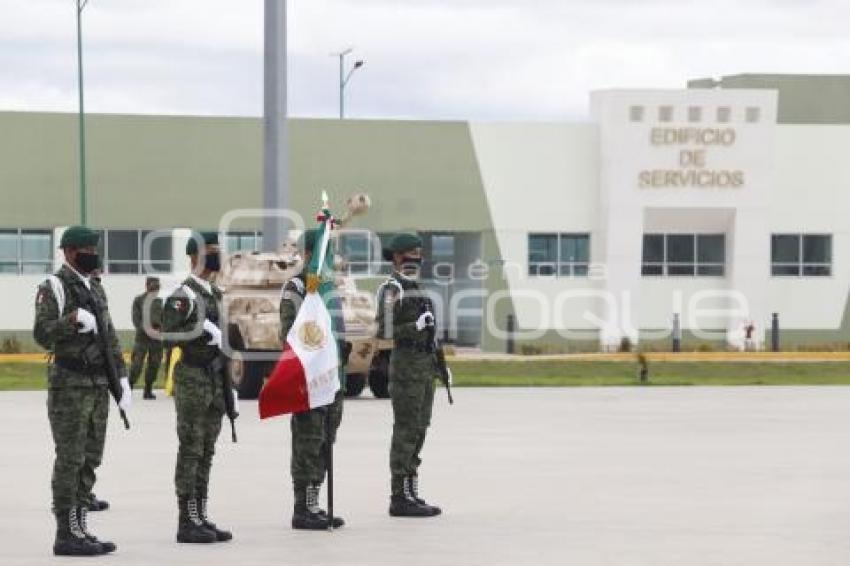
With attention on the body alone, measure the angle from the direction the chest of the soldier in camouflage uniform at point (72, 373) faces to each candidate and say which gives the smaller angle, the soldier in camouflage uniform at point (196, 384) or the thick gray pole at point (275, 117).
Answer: the soldier in camouflage uniform

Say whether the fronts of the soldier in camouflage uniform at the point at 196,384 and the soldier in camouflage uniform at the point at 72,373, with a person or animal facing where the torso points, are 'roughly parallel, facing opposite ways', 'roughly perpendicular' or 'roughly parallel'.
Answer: roughly parallel

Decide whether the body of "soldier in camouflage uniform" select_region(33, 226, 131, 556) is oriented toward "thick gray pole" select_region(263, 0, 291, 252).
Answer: no

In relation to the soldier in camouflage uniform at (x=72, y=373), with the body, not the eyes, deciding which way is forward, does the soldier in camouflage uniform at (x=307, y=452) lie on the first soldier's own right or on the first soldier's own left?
on the first soldier's own left

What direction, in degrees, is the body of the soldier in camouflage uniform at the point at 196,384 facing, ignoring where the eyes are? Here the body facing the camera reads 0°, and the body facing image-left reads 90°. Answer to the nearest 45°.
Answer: approximately 315°

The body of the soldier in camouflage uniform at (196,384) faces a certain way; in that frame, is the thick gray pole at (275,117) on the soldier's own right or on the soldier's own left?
on the soldier's own left

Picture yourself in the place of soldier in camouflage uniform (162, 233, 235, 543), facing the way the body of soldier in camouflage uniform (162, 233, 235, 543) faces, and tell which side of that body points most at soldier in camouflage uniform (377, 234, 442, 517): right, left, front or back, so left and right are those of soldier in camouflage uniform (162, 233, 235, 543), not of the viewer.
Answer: left

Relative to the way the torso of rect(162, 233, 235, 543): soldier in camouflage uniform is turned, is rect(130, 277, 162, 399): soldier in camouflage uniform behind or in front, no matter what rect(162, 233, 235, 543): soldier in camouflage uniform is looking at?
behind

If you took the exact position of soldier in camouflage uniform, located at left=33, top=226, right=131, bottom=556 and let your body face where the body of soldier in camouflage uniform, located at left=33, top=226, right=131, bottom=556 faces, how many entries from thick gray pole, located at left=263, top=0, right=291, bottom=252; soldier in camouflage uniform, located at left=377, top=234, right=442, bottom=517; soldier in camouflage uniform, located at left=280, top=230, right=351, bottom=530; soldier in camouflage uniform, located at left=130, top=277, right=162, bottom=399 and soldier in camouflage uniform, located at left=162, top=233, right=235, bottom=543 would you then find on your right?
0

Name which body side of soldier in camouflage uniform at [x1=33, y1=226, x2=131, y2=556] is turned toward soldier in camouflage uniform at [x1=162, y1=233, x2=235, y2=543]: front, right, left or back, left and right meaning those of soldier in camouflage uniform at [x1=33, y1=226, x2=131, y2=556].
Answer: left

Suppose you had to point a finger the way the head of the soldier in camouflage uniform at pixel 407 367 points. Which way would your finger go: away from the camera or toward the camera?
toward the camera

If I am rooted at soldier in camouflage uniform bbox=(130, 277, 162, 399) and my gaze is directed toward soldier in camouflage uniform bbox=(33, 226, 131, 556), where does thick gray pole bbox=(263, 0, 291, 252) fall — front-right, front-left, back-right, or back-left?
back-left

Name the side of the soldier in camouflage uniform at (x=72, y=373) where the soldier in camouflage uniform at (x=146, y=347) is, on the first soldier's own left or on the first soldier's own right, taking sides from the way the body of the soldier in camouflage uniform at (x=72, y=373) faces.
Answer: on the first soldier's own left

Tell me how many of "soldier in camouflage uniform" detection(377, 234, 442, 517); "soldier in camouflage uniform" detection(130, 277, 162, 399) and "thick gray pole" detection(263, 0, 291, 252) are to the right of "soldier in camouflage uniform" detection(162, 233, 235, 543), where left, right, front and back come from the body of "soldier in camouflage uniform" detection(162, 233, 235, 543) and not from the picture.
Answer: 0

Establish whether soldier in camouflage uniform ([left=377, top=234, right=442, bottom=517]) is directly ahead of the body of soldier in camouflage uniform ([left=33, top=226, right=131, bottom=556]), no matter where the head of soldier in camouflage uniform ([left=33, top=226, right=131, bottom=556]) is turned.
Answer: no

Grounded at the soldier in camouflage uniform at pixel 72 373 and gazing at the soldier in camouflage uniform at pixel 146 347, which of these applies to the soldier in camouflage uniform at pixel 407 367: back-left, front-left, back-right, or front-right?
front-right

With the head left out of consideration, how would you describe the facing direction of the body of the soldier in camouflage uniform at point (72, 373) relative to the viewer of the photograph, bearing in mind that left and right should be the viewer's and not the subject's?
facing the viewer and to the right of the viewer
